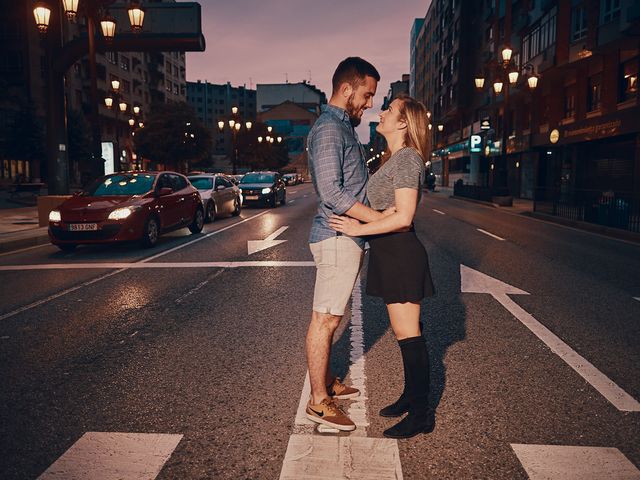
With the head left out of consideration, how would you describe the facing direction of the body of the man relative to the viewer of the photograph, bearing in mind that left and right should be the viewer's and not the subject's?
facing to the right of the viewer

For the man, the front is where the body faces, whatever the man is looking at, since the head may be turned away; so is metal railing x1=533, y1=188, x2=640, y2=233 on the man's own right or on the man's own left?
on the man's own left

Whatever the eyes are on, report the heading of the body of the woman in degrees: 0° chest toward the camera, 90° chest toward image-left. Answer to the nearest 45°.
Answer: approximately 90°

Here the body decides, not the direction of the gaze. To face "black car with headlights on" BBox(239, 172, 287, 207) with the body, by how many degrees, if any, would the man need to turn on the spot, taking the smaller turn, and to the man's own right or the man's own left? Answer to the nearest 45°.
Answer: approximately 90° to the man's own left

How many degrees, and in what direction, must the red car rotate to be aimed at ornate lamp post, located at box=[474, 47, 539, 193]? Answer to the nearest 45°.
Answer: approximately 180°

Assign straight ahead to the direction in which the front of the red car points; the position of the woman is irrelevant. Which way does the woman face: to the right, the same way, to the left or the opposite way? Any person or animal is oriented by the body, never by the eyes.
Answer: to the right

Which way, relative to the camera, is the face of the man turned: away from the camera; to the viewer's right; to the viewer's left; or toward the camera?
to the viewer's right

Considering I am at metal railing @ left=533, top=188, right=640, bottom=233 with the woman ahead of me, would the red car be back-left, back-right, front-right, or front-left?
front-right

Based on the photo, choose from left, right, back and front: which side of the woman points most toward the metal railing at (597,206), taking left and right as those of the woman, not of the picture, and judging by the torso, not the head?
right

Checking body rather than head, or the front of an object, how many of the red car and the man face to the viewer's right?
1

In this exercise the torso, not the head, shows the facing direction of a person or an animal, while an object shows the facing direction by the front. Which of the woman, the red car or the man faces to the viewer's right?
the man

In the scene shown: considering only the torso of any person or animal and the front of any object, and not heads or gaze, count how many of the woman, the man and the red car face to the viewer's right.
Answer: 1

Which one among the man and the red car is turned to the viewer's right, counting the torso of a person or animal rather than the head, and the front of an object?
the man

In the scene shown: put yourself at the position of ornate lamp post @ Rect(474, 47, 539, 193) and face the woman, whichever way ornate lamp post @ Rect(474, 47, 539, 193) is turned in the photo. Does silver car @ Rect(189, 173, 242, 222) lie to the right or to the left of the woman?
right

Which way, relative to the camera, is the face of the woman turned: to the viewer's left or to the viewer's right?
to the viewer's left
